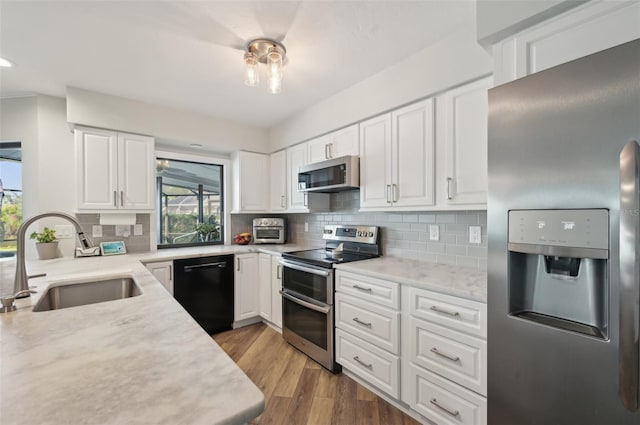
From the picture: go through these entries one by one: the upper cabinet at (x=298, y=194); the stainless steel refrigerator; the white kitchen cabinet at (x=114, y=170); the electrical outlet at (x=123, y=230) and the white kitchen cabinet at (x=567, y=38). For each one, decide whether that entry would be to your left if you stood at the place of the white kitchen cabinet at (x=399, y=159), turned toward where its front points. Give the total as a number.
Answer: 2

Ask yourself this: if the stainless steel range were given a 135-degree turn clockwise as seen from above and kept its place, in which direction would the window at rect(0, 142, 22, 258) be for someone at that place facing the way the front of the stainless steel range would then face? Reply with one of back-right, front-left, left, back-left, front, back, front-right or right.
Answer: left

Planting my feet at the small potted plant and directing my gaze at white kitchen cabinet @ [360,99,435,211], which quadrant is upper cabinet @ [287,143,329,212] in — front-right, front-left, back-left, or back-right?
front-left

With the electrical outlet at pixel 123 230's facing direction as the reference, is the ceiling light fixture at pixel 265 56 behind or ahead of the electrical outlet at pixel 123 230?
ahead

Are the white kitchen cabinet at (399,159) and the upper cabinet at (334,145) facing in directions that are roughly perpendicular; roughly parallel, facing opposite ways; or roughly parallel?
roughly parallel

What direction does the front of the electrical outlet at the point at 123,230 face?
toward the camera

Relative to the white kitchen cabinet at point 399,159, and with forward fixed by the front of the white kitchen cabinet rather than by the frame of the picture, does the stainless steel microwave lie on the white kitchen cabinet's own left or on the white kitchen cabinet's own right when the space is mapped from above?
on the white kitchen cabinet's own right

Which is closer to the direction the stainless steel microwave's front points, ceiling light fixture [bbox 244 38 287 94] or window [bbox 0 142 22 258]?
the ceiling light fixture

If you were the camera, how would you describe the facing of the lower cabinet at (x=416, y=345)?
facing the viewer and to the left of the viewer

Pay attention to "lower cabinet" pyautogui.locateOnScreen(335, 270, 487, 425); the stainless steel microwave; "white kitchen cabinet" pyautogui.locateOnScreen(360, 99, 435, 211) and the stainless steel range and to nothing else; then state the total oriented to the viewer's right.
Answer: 0

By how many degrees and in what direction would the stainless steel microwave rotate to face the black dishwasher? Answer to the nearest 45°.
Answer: approximately 45° to its right
